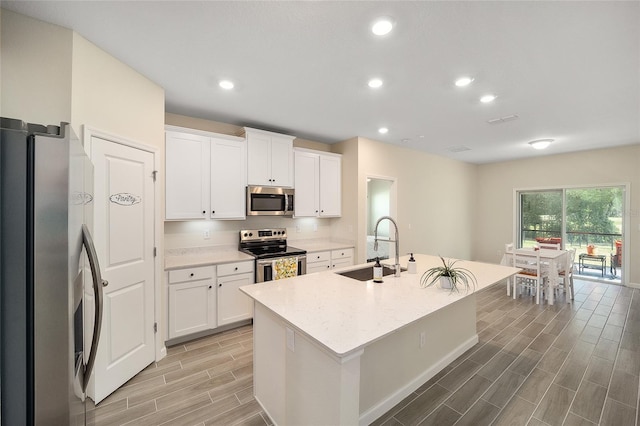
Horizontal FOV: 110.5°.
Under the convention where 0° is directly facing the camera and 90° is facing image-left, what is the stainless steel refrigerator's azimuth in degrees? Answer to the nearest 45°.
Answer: approximately 270°

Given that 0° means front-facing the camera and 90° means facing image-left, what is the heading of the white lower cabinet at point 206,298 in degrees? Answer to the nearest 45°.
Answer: approximately 315°

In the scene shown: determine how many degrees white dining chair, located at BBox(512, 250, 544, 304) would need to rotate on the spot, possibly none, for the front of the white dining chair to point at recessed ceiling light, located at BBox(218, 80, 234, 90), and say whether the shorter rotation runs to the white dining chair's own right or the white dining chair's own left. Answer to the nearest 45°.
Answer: approximately 180°

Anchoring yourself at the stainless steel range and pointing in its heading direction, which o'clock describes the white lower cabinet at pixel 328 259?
The white lower cabinet is roughly at 10 o'clock from the stainless steel range.

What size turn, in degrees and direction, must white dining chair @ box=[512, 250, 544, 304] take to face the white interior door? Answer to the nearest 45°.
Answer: approximately 180°

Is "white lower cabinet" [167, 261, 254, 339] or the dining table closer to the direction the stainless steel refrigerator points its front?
the dining table

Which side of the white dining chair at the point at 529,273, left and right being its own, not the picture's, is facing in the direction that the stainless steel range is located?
back

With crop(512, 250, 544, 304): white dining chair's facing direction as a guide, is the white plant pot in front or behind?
behind

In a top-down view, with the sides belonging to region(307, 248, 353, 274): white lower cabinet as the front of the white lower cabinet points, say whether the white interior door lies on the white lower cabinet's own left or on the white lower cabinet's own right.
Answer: on the white lower cabinet's own right

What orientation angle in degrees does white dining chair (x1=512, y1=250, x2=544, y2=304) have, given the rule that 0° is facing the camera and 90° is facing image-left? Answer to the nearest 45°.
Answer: approximately 225°
